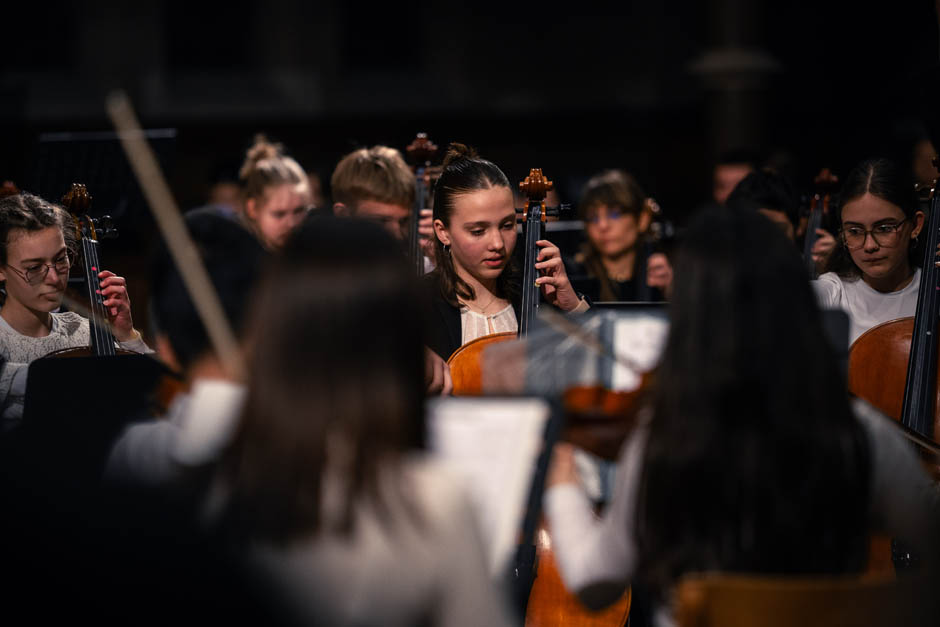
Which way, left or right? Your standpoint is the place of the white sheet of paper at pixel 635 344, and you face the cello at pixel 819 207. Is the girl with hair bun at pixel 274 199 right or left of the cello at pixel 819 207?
left

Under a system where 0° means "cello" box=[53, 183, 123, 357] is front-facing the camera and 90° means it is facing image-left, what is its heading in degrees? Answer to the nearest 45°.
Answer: approximately 315°

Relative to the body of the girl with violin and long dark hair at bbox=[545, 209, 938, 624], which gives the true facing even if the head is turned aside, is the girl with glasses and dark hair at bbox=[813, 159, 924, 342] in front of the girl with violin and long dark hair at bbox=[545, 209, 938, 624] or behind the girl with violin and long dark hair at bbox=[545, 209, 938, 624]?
in front

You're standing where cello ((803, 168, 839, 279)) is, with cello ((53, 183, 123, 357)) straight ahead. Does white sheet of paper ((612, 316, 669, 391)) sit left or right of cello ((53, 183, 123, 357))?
left

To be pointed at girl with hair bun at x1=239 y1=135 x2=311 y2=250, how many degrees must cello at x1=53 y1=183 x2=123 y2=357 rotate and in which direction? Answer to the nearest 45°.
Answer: approximately 90° to its left

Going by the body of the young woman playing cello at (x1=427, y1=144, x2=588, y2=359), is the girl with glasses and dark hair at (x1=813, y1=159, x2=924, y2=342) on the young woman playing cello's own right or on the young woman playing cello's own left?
on the young woman playing cello's own left

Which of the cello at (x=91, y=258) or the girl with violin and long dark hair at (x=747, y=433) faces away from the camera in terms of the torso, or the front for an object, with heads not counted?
the girl with violin and long dark hair

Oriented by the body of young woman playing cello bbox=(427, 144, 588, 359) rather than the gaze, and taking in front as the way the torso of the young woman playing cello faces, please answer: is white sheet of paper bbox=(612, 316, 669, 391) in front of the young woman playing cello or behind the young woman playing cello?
in front

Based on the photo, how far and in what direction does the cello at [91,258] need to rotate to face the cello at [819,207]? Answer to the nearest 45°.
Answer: approximately 45° to its left

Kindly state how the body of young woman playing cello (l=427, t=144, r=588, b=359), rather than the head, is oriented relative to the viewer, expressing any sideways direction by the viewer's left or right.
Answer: facing the viewer and to the right of the viewer

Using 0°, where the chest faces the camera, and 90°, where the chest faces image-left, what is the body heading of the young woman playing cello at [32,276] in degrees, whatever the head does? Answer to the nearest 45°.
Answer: approximately 315°

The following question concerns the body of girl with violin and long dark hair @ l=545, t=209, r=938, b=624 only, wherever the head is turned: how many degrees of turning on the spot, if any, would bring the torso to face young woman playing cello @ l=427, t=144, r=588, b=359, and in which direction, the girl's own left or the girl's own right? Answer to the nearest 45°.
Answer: approximately 45° to the girl's own left

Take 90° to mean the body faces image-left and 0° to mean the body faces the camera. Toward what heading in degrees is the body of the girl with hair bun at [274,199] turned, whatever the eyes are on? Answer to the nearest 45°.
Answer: approximately 315°

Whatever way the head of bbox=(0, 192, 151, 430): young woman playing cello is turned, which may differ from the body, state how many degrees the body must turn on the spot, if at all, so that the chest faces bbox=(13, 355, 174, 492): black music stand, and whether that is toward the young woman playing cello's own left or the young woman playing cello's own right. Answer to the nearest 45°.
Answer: approximately 45° to the young woman playing cello's own right

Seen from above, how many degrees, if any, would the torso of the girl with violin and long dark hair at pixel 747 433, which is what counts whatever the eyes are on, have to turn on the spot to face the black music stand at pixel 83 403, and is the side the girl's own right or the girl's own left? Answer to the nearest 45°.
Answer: approximately 90° to the girl's own left

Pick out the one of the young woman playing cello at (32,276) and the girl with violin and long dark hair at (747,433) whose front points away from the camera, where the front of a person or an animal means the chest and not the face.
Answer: the girl with violin and long dark hair

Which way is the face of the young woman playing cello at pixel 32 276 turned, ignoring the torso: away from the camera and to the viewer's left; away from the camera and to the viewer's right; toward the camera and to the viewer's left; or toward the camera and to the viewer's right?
toward the camera and to the viewer's right

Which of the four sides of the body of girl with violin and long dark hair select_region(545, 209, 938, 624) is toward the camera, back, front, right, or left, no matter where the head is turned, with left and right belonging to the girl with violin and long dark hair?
back
